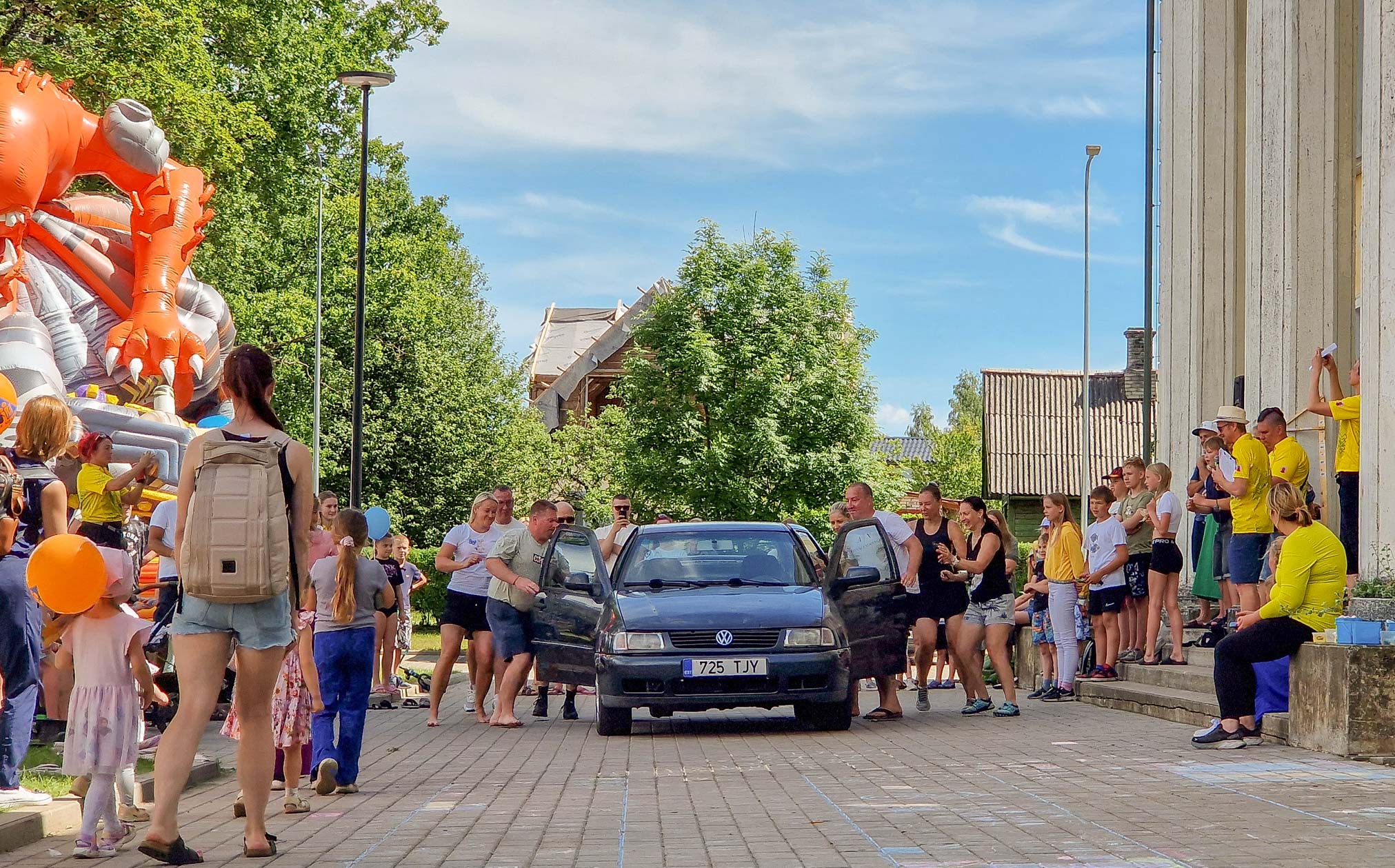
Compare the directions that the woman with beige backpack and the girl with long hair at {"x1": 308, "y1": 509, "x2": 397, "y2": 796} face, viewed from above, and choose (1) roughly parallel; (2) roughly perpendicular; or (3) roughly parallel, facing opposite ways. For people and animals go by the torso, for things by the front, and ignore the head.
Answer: roughly parallel

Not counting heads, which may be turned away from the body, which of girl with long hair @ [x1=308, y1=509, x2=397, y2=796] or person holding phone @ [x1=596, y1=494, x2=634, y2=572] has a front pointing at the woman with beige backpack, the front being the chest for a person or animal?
the person holding phone

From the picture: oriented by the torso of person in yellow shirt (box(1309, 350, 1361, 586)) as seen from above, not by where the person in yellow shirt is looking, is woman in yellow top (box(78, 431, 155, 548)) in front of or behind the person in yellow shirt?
in front

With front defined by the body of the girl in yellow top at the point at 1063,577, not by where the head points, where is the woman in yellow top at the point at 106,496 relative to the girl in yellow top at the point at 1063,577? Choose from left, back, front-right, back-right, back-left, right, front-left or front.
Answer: front-left

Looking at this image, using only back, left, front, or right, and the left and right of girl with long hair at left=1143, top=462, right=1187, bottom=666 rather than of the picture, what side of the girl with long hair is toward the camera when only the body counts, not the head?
left

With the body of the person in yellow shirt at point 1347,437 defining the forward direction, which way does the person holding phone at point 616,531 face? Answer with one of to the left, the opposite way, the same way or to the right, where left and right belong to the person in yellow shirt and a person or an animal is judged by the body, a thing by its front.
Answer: to the left

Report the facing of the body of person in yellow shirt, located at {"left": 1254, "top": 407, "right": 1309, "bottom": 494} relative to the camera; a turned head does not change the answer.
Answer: to the viewer's left

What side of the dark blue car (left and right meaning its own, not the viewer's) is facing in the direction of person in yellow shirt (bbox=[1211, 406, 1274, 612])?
left

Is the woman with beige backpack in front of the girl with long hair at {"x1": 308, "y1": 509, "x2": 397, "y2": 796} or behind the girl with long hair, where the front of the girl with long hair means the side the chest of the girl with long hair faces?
behind

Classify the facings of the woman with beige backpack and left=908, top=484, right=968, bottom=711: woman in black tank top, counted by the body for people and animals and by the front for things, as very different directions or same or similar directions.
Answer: very different directions

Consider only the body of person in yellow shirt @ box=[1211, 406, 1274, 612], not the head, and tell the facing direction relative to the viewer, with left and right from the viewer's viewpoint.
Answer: facing to the left of the viewer

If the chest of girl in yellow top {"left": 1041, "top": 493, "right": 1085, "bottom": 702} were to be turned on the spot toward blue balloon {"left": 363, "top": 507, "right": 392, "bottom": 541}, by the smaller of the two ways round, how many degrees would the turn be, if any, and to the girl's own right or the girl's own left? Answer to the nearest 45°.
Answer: approximately 45° to the girl's own left

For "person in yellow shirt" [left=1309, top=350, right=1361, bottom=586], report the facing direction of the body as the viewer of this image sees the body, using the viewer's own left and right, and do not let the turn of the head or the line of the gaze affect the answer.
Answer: facing to the left of the viewer

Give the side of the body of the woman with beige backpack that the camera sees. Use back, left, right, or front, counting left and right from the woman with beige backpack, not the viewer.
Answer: back

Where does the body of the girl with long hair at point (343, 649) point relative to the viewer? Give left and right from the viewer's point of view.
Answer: facing away from the viewer

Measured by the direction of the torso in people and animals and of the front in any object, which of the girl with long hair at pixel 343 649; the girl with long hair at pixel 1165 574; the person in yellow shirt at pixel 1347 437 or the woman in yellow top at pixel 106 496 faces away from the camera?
the girl with long hair at pixel 343 649

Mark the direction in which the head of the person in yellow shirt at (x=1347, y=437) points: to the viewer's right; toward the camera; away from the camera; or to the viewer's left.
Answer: to the viewer's left
